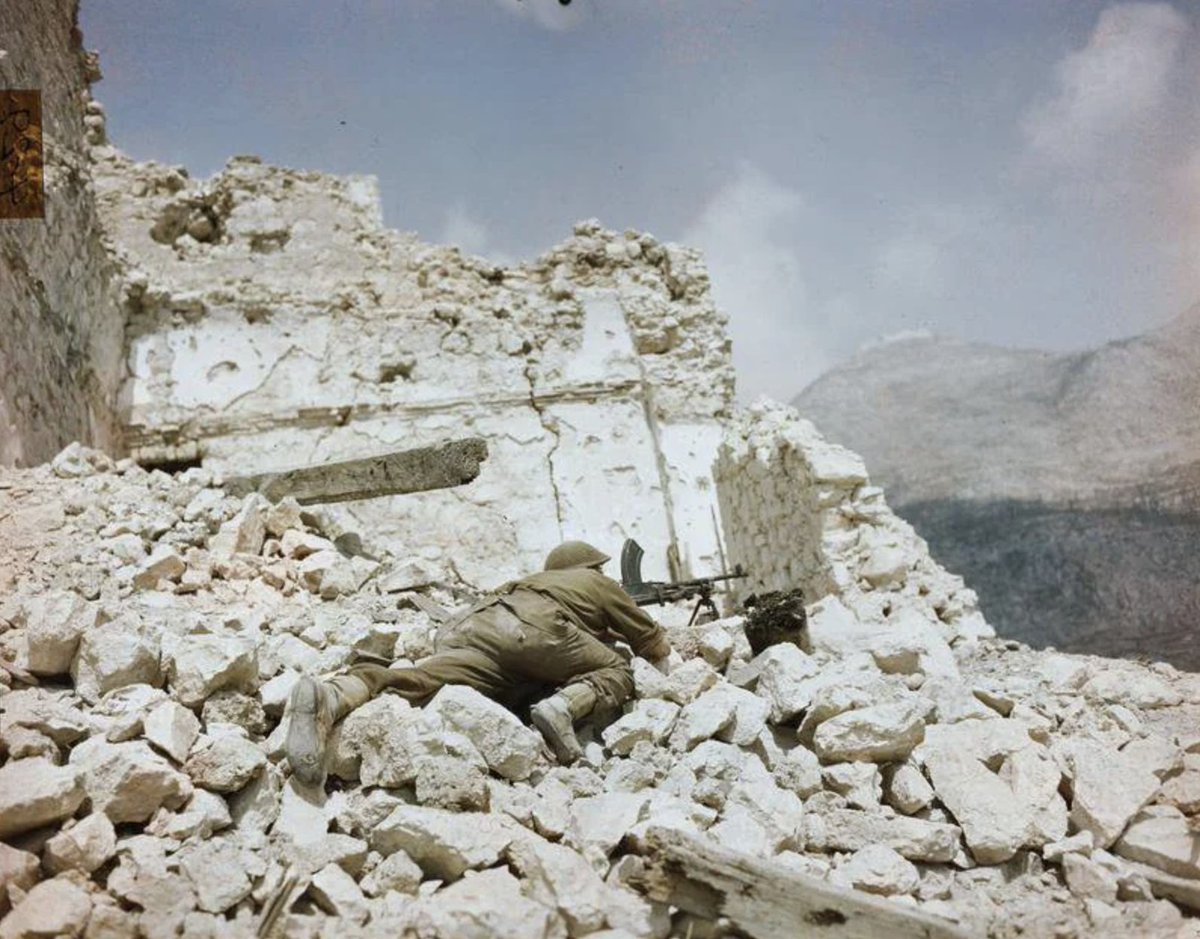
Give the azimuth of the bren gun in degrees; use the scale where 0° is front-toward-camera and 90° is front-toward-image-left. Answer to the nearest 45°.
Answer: approximately 270°

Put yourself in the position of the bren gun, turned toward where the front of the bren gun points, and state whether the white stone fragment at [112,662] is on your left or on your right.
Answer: on your left

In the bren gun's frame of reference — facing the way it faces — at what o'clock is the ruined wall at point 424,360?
The ruined wall is roughly at 8 o'clock from the bren gun.

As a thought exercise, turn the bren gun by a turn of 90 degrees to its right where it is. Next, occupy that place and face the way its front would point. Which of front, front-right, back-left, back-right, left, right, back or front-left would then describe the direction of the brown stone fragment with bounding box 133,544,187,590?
back-right

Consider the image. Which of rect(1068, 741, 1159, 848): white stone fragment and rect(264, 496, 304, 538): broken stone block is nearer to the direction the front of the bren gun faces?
the white stone fragment

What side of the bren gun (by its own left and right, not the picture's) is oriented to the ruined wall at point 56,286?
back

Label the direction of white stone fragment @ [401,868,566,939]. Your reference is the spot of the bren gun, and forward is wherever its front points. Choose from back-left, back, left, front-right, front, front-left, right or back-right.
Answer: right

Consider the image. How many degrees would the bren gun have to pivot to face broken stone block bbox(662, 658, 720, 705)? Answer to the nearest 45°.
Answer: approximately 90° to its right

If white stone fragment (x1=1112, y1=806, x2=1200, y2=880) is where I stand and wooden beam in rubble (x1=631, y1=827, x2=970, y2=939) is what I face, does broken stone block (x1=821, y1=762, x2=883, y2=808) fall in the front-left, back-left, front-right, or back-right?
front-right

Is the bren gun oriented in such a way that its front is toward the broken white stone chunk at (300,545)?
no

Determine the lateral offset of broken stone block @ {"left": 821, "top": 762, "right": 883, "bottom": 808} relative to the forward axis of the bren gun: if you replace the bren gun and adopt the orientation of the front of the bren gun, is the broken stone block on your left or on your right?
on your right

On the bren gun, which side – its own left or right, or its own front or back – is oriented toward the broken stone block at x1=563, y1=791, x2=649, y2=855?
right

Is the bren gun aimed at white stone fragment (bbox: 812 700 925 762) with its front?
no

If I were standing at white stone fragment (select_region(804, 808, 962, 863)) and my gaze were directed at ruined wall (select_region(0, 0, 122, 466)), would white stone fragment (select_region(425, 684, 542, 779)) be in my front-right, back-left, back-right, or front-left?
front-left

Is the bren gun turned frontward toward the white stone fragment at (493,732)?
no
